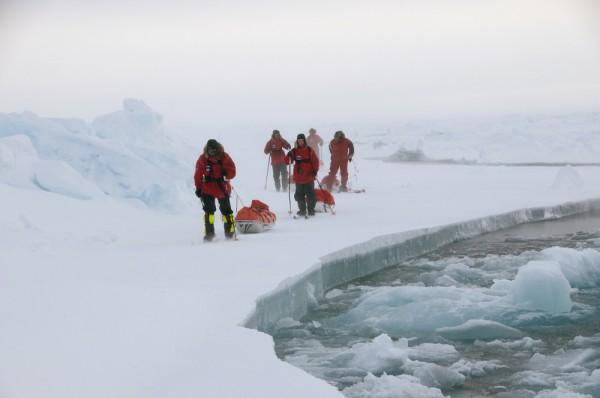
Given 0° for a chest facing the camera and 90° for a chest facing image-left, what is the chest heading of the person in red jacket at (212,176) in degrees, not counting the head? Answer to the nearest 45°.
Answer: approximately 0°

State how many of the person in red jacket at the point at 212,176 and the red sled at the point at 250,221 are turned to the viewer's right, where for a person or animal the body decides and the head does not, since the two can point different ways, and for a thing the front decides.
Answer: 0

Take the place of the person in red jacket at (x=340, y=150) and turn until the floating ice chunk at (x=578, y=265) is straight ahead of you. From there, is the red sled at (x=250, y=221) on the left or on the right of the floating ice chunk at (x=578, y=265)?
right

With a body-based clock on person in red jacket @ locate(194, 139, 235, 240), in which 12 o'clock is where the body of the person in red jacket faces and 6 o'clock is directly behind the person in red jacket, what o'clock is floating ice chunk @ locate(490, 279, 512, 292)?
The floating ice chunk is roughly at 10 o'clock from the person in red jacket.

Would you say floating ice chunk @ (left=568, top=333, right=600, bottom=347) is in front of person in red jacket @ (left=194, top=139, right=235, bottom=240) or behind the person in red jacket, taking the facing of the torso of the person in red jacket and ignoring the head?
in front

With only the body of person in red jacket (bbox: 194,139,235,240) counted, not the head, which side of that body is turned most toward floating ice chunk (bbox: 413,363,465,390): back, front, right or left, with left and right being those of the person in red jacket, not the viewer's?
front

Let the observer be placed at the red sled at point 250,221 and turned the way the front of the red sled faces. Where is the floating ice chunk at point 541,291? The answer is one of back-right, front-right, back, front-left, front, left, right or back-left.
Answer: left

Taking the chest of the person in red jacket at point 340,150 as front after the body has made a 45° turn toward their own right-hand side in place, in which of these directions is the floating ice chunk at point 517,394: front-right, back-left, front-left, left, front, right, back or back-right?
left

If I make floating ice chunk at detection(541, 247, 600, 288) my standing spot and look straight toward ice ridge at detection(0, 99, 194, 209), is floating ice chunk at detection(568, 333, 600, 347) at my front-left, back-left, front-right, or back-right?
back-left

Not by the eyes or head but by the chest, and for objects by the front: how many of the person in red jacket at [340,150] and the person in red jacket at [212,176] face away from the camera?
0

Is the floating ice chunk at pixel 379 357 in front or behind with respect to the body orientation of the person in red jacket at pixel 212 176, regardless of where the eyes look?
in front
